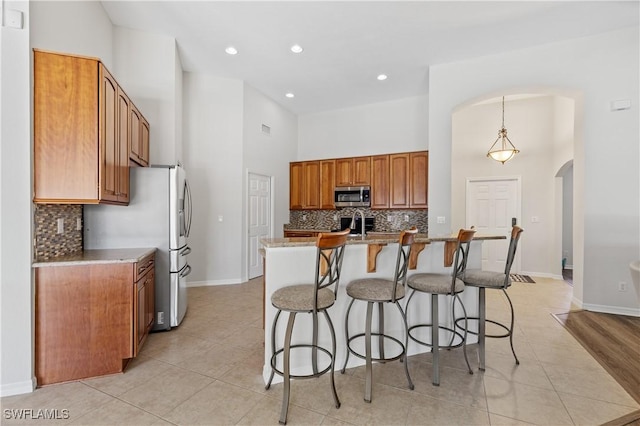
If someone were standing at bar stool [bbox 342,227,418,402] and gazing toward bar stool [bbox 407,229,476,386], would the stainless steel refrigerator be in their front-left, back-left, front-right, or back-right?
back-left

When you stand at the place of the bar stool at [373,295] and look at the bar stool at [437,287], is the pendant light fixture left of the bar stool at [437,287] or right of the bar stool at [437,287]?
left

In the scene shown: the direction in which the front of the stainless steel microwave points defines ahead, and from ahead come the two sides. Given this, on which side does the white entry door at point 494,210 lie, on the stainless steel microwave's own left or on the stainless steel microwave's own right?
on the stainless steel microwave's own left

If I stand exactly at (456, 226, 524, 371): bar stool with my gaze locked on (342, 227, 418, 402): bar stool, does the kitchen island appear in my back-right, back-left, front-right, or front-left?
front-right

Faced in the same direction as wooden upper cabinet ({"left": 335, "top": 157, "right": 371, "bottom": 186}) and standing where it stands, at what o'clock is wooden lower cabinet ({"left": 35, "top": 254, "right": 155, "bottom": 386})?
The wooden lower cabinet is roughly at 1 o'clock from the wooden upper cabinet.

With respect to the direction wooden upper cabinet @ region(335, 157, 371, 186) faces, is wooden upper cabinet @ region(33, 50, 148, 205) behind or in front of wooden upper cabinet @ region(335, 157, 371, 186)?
in front

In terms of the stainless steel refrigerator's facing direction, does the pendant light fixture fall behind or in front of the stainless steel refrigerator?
in front

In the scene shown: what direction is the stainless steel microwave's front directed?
toward the camera

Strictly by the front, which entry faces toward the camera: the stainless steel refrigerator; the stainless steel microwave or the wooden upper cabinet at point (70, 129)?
the stainless steel microwave

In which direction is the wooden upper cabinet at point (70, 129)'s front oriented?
to the viewer's right

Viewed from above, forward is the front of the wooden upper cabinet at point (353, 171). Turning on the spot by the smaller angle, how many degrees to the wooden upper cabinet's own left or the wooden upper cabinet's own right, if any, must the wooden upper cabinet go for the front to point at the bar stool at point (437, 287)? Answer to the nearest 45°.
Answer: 0° — it already faces it

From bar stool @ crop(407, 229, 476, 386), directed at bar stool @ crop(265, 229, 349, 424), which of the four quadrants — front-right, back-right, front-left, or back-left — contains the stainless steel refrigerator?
front-right

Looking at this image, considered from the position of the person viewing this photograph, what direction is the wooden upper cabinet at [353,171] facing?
facing the viewer

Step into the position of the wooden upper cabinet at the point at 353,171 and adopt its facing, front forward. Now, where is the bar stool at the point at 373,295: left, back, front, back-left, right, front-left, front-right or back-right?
front

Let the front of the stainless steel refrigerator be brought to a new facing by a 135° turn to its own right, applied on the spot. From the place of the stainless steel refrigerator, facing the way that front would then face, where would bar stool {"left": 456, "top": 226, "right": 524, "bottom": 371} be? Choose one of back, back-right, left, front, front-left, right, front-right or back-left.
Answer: left

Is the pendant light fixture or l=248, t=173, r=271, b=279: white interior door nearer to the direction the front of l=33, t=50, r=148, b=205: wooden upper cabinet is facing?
the pendant light fixture

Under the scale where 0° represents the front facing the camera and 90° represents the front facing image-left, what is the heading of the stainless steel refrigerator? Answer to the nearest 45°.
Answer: approximately 270°

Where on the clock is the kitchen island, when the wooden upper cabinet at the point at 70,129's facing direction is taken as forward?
The kitchen island is roughly at 1 o'clock from the wooden upper cabinet.
